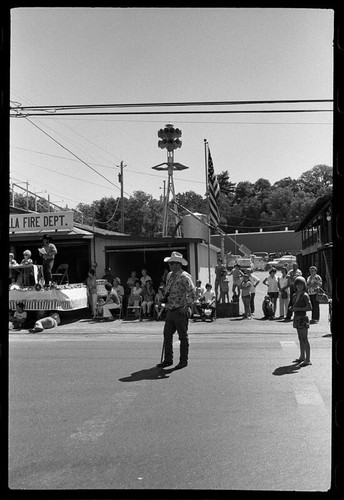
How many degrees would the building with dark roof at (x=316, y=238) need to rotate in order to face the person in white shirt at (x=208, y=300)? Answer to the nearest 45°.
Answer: approximately 45° to its left

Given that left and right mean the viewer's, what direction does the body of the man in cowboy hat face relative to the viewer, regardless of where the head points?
facing the viewer and to the left of the viewer

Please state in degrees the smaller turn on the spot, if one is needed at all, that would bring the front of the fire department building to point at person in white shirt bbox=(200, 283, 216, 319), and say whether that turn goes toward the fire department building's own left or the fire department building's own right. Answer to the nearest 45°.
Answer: approximately 45° to the fire department building's own left

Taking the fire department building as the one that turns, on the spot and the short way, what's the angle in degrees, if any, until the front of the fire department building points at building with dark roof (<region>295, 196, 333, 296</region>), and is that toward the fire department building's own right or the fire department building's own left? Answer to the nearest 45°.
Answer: approximately 90° to the fire department building's own left

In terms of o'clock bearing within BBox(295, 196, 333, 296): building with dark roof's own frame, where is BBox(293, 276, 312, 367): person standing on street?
The person standing on street is roughly at 9 o'clock from the building with dark roof.

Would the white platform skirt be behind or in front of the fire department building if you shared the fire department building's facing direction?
in front

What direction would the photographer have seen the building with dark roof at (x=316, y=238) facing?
facing to the left of the viewer

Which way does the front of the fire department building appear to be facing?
toward the camera

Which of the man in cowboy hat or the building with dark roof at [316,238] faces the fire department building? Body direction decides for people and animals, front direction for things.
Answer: the building with dark roof

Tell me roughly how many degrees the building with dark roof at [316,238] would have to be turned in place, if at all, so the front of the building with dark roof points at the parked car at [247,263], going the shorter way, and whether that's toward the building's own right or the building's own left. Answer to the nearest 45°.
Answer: approximately 45° to the building's own right

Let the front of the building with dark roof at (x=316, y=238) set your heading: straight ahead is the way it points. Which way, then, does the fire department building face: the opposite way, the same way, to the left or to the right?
to the left

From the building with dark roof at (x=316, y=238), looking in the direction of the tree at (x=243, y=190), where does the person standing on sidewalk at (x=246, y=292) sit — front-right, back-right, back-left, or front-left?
back-left

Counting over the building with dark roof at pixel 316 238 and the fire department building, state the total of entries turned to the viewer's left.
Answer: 1

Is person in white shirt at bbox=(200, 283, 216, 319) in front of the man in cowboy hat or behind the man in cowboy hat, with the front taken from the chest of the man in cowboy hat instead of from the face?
behind
